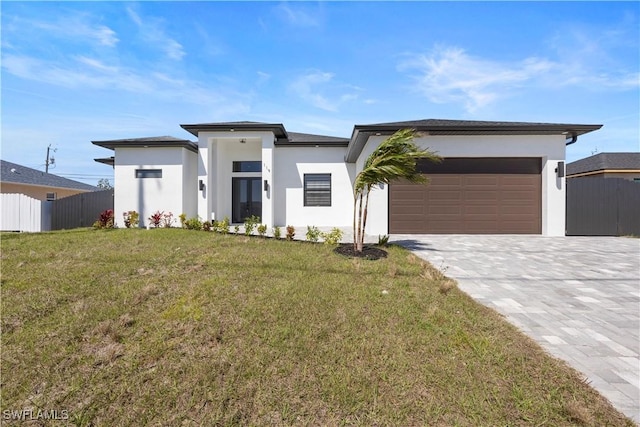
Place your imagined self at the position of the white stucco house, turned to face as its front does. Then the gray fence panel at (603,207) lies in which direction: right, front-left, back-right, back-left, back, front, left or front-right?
left

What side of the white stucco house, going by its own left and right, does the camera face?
front

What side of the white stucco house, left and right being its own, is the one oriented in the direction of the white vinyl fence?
right

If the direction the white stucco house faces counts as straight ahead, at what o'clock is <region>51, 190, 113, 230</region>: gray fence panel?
The gray fence panel is roughly at 3 o'clock from the white stucco house.

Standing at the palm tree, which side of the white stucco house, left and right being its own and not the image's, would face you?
front

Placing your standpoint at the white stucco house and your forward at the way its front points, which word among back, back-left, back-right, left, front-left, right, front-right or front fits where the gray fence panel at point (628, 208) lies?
left
